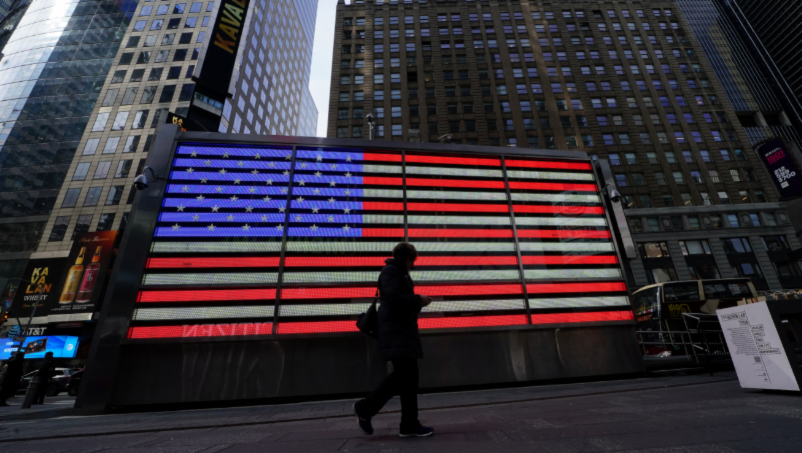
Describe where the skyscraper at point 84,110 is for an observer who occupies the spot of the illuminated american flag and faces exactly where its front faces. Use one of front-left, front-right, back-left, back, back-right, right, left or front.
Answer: back-right

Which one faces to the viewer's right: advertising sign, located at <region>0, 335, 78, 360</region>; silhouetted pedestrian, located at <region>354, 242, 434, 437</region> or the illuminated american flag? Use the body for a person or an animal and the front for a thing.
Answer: the silhouetted pedestrian

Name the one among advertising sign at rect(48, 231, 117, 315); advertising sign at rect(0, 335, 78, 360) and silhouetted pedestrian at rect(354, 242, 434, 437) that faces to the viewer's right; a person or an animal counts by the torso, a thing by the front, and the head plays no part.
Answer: the silhouetted pedestrian

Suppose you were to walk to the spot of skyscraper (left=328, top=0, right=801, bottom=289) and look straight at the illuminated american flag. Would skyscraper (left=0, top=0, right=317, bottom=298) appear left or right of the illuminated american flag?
right

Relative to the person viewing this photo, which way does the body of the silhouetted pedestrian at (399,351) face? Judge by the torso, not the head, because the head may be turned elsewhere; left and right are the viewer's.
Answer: facing to the right of the viewer

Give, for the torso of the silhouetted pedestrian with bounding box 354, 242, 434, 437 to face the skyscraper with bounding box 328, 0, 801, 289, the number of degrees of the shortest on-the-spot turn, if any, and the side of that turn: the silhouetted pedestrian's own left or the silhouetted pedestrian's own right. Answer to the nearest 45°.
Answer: approximately 45° to the silhouetted pedestrian's own left

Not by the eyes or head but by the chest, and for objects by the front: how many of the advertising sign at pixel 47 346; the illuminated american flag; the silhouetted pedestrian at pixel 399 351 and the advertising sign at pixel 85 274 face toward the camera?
3

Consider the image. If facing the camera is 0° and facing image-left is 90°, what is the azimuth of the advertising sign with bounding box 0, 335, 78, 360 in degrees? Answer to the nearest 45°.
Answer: approximately 0°
